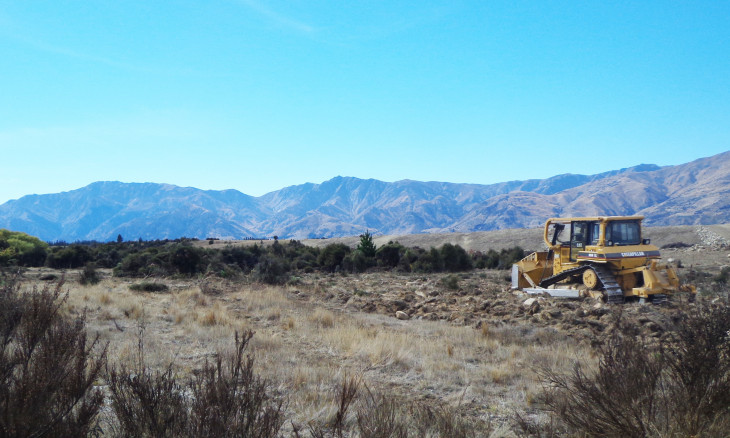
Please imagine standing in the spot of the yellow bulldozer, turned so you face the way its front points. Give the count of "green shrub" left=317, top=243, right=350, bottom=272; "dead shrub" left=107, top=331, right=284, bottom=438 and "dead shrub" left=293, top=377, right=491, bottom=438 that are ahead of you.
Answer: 1

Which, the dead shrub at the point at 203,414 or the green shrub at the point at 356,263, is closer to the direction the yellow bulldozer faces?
the green shrub

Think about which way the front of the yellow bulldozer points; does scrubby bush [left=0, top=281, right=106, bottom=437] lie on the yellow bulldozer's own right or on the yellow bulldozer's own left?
on the yellow bulldozer's own left

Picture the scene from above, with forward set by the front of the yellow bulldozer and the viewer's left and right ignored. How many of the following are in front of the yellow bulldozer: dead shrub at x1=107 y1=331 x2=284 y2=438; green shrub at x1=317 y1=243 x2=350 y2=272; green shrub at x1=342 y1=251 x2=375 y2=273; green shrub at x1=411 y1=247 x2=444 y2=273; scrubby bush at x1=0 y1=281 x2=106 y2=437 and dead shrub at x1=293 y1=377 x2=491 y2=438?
3

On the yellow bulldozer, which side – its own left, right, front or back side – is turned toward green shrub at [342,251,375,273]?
front

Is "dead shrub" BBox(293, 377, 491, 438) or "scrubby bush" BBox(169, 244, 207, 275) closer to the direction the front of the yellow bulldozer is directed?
the scrubby bush

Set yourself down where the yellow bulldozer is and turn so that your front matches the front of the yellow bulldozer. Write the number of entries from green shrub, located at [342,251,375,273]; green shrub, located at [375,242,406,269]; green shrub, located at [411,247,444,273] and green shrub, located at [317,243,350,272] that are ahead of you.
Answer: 4

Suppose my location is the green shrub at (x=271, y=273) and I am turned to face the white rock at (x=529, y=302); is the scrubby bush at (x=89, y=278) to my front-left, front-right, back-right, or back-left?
back-right

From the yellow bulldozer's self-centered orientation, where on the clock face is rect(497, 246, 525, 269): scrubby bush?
The scrubby bush is roughly at 1 o'clock from the yellow bulldozer.

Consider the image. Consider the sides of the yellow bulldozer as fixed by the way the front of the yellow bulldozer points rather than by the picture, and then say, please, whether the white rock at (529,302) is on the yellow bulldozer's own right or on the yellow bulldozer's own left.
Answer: on the yellow bulldozer's own left

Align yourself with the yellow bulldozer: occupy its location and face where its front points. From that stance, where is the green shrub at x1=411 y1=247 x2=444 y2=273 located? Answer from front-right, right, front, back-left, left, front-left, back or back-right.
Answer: front

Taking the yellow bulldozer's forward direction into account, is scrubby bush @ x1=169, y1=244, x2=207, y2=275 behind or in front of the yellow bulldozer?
in front

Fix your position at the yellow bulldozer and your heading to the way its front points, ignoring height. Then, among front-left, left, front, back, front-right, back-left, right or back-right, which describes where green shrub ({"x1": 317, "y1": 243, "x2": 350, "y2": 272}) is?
front

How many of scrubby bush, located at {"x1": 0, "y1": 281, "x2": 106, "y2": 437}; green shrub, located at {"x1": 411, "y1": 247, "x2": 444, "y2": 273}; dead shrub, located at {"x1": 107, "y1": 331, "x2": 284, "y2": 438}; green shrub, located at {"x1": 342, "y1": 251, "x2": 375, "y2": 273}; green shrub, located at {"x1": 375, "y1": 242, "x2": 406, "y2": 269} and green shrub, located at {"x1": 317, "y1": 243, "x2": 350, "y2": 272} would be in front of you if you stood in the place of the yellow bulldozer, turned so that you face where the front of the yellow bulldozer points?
4

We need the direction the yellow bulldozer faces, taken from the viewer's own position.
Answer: facing away from the viewer and to the left of the viewer
